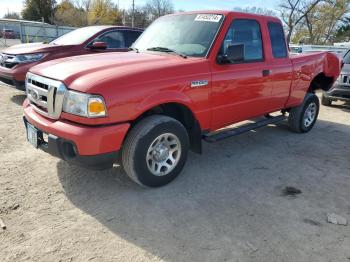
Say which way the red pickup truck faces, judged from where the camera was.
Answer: facing the viewer and to the left of the viewer
